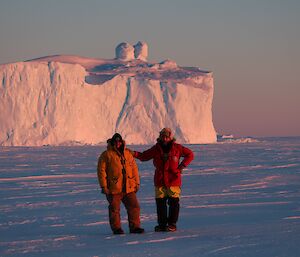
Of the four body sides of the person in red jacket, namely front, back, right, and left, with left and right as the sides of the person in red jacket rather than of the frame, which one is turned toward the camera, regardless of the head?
front
